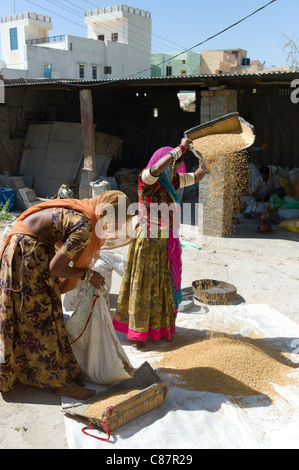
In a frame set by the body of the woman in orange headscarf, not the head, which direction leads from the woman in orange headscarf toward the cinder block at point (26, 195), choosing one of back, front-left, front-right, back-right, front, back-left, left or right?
left

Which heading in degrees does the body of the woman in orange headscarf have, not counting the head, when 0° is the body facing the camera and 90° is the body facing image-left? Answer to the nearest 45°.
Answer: approximately 270°

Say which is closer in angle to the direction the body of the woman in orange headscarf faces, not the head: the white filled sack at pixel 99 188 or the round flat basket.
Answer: the round flat basket

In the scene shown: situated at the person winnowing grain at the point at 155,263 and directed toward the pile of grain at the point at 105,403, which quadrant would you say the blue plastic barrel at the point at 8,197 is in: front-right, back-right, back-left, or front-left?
back-right

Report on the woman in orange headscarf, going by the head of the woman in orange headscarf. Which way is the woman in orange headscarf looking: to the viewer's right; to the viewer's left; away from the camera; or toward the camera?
to the viewer's right

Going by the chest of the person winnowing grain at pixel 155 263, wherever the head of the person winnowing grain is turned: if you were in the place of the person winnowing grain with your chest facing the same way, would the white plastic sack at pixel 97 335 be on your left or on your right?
on your right
